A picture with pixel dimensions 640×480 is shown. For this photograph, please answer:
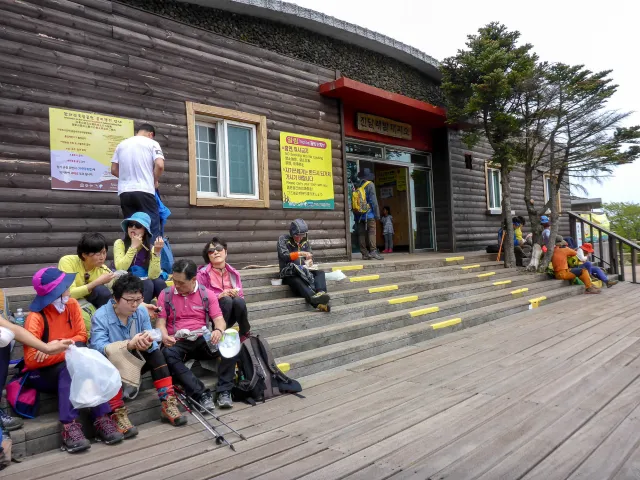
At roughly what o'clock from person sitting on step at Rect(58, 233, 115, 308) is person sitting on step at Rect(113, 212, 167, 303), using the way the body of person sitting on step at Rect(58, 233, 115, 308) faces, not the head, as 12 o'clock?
person sitting on step at Rect(113, 212, 167, 303) is roughly at 9 o'clock from person sitting on step at Rect(58, 233, 115, 308).

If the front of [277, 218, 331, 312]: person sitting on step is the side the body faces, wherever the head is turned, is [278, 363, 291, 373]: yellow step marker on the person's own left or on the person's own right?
on the person's own right

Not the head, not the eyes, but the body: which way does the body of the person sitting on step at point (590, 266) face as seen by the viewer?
to the viewer's right

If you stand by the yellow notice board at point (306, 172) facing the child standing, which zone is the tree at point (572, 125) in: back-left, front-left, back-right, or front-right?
front-right

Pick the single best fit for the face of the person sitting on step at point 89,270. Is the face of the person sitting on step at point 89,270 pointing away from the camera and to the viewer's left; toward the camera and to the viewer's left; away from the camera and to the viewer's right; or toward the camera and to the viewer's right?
toward the camera and to the viewer's right

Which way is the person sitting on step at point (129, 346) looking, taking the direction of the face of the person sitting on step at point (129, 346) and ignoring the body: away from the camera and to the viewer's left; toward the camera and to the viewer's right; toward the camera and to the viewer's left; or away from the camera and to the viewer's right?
toward the camera and to the viewer's right

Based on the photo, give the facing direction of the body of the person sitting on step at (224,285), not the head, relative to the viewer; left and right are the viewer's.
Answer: facing the viewer and to the right of the viewer

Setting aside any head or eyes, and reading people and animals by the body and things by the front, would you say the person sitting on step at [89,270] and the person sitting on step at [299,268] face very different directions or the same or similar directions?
same or similar directions

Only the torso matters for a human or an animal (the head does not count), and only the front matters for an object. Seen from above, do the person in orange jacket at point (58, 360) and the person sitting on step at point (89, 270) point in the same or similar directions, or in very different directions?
same or similar directions
